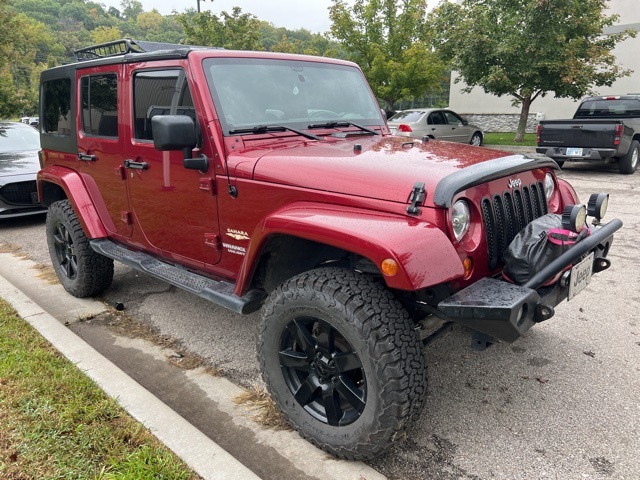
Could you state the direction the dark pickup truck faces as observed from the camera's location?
facing away from the viewer and to the right of the viewer

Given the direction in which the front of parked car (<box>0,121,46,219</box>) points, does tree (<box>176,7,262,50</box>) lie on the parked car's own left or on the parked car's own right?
on the parked car's own left

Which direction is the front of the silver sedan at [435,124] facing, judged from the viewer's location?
facing away from the viewer and to the right of the viewer

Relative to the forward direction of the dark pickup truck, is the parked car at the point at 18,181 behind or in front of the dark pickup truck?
behind

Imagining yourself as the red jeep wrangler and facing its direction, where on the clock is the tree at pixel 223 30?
The tree is roughly at 7 o'clock from the red jeep wrangler.

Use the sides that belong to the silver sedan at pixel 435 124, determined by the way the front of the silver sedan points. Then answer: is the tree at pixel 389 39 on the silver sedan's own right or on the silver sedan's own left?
on the silver sedan's own left

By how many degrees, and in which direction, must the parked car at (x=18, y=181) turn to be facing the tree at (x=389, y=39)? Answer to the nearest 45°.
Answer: approximately 90° to its left

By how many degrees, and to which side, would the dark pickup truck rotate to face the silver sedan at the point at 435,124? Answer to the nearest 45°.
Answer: approximately 90° to its left
